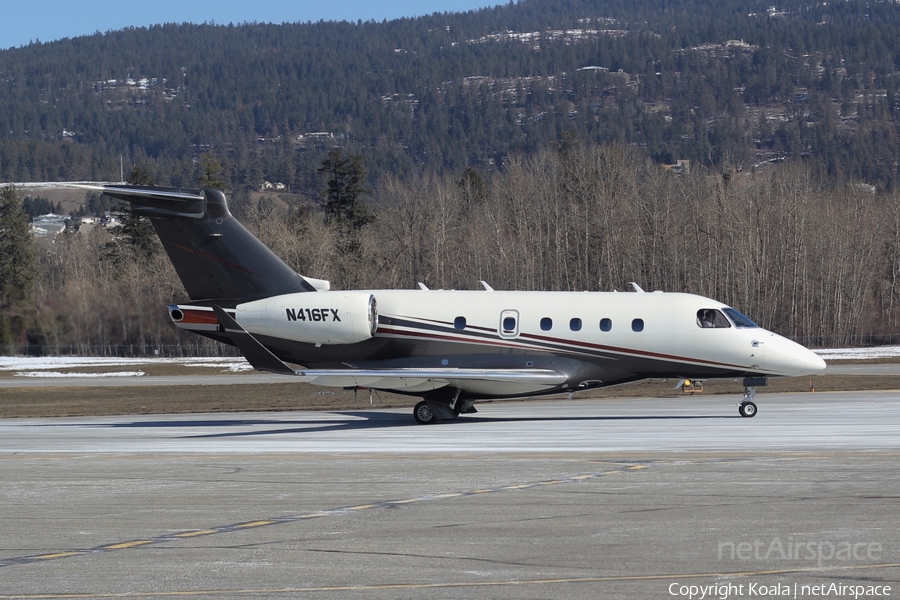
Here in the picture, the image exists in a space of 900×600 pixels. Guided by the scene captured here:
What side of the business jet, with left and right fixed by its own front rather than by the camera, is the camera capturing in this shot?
right
